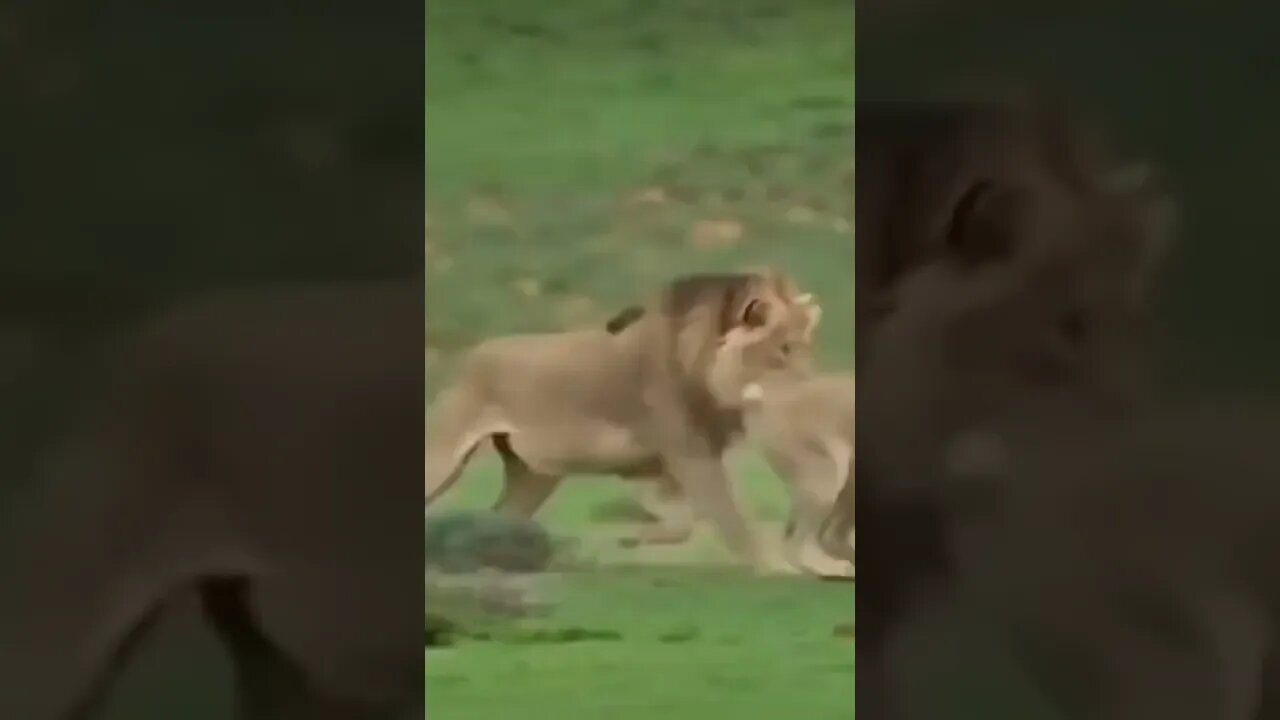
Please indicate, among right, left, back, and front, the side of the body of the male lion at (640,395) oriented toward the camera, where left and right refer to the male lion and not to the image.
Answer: right

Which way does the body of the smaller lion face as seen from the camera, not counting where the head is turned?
to the viewer's right
